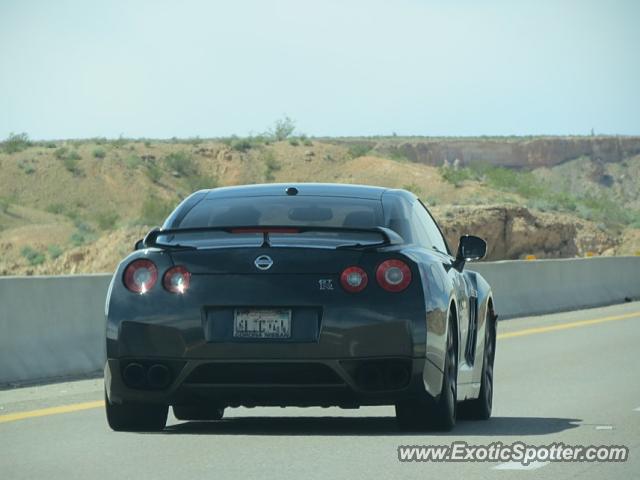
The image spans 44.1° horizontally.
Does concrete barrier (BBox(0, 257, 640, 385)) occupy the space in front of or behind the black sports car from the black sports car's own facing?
in front

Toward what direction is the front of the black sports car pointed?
away from the camera

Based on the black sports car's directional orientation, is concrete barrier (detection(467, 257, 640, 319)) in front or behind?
in front
